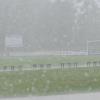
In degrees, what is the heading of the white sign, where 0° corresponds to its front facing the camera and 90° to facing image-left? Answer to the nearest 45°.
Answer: approximately 0°
